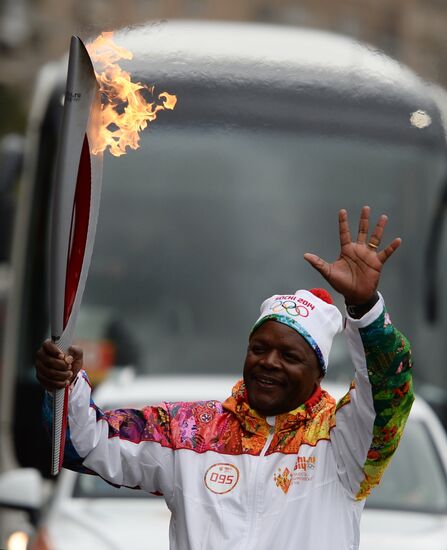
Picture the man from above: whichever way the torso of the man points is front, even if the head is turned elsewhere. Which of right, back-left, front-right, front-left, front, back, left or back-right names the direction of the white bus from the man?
back

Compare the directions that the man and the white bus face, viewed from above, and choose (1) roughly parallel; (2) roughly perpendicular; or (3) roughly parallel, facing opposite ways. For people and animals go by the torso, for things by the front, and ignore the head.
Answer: roughly parallel

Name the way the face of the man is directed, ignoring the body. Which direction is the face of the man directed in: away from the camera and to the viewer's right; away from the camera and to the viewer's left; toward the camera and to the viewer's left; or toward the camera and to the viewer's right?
toward the camera and to the viewer's left

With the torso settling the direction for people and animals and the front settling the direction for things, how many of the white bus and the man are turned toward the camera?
2

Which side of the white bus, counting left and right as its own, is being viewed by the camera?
front

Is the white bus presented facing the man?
yes

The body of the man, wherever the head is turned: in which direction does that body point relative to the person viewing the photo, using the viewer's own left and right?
facing the viewer
